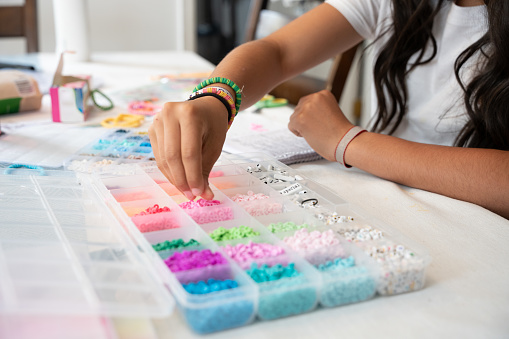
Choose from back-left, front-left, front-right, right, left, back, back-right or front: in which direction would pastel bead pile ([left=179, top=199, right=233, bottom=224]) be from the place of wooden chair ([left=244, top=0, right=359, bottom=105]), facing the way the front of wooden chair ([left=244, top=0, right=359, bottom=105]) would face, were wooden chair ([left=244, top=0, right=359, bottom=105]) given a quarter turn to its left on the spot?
front-right

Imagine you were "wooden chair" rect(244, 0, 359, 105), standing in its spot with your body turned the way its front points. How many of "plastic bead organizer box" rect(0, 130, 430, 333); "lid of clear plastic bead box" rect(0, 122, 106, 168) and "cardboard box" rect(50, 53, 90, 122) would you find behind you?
0

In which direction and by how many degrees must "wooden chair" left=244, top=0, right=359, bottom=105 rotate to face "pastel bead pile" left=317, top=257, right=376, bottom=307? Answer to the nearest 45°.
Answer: approximately 45° to its left

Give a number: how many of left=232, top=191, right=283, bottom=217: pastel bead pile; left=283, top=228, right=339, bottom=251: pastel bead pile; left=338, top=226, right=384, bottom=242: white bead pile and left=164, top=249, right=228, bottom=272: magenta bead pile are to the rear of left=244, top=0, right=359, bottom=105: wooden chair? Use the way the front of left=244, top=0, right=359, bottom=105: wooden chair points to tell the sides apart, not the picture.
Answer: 0

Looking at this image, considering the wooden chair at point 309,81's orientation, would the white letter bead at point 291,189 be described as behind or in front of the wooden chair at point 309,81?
in front

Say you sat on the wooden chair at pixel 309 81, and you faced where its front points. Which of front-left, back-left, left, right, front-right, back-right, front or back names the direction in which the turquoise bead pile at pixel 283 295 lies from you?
front-left

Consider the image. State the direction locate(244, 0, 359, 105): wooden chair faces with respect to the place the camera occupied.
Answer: facing the viewer and to the left of the viewer

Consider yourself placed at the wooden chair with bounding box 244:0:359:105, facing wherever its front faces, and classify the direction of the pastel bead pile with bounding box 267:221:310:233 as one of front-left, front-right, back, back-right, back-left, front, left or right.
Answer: front-left

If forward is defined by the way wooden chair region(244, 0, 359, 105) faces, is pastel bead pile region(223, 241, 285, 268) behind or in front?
in front

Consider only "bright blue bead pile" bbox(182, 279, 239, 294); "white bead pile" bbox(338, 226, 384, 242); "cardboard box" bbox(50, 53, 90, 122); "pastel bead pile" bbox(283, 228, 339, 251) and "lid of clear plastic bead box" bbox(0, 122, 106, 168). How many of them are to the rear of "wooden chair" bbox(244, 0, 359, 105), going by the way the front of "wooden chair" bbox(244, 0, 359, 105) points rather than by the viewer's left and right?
0

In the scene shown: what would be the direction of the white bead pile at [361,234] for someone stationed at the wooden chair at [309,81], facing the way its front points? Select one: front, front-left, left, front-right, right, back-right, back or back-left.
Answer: front-left

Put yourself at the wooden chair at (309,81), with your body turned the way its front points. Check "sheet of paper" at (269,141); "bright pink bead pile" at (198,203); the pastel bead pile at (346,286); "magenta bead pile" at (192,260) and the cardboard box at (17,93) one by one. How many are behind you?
0

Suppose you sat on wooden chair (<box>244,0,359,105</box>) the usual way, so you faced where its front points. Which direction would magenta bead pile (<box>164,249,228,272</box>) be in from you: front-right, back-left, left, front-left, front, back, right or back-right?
front-left

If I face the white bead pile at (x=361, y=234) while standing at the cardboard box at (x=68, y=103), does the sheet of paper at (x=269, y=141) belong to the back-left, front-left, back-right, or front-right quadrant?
front-left
